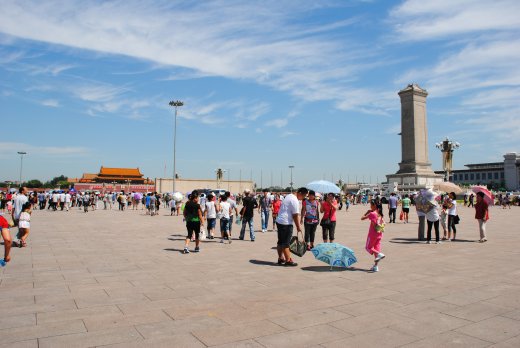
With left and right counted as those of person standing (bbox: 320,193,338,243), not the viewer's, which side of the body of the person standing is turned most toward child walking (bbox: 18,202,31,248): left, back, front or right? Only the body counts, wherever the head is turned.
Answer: right

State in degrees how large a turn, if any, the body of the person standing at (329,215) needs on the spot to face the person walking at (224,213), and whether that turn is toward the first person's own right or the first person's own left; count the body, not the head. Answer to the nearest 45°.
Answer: approximately 90° to the first person's own right

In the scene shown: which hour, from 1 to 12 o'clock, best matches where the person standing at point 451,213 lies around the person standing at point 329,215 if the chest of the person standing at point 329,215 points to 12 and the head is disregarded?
the person standing at point 451,213 is roughly at 8 o'clock from the person standing at point 329,215.

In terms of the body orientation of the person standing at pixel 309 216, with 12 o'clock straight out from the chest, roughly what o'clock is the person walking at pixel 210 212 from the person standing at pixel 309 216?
the person walking at pixel 210 212 is roughly at 4 o'clock from the person standing at pixel 309 216.
